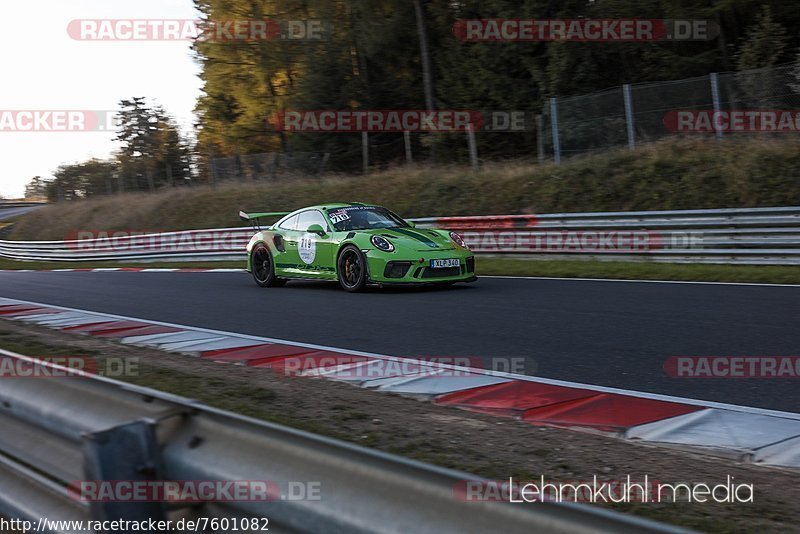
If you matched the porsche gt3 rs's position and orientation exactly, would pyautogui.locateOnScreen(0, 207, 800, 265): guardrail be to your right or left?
on your left

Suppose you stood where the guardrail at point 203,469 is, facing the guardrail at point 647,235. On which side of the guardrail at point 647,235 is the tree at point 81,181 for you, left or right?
left

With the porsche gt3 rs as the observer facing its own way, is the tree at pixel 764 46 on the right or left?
on its left

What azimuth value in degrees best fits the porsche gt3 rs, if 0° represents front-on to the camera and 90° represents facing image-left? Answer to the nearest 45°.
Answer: approximately 315°

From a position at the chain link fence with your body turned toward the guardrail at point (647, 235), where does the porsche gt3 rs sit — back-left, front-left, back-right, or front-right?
front-right

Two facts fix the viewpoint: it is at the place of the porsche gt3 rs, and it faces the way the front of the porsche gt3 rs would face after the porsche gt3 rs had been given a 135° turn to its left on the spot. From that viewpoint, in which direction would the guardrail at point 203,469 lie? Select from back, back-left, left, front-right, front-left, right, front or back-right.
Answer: back

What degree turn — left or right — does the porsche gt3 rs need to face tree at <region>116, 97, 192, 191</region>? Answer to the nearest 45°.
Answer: approximately 135° to its left

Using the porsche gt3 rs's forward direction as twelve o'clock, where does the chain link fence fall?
The chain link fence is roughly at 9 o'clock from the porsche gt3 rs.

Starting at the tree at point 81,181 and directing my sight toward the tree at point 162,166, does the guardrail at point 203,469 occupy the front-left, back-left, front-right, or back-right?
front-right

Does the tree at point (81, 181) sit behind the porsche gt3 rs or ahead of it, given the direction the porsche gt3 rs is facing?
behind
